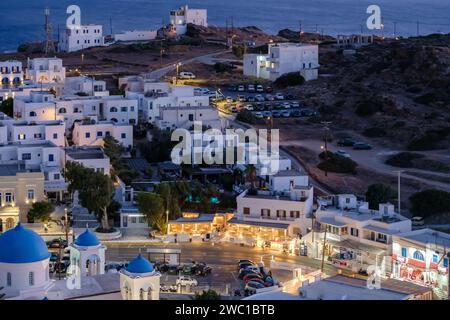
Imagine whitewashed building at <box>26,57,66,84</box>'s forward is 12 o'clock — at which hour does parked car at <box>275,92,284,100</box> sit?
The parked car is roughly at 9 o'clock from the whitewashed building.

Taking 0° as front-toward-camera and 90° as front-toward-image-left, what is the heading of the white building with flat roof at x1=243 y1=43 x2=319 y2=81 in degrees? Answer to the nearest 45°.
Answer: approximately 45°

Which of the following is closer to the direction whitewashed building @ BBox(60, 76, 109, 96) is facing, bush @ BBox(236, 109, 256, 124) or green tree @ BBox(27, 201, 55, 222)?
the green tree

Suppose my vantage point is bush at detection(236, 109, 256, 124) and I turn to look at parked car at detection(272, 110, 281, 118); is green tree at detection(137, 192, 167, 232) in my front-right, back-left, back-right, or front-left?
back-right

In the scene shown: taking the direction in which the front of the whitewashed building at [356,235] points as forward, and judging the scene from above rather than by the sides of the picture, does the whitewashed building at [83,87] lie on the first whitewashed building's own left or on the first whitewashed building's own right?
on the first whitewashed building's own right

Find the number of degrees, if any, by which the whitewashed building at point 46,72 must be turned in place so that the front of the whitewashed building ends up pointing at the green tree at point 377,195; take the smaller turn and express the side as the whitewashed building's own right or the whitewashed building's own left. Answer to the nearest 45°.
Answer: approximately 45° to the whitewashed building's own left

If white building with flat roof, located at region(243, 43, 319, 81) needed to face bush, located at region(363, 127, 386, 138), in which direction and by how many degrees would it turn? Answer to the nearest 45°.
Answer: approximately 45° to its left
